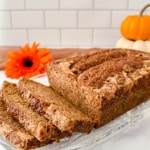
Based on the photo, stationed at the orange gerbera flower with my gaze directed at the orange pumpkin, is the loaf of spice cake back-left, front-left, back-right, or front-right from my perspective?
front-right

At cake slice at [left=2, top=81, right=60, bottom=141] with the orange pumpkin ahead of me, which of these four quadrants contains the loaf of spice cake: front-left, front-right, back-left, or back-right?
front-right

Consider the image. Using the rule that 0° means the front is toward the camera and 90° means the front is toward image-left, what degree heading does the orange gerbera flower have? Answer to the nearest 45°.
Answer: approximately 0°

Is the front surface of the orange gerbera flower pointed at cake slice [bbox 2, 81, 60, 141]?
yes

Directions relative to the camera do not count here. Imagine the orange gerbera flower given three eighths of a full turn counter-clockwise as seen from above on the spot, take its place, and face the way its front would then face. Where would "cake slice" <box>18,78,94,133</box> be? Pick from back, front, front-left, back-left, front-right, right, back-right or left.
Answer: back-right

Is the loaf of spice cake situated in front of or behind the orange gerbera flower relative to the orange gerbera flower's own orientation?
in front

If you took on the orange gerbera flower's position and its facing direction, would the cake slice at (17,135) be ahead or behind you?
ahead

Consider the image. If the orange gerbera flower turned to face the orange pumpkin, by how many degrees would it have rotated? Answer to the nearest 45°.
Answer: approximately 90° to its left

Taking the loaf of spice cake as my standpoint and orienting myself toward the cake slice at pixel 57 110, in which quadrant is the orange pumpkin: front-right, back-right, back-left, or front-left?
back-right
